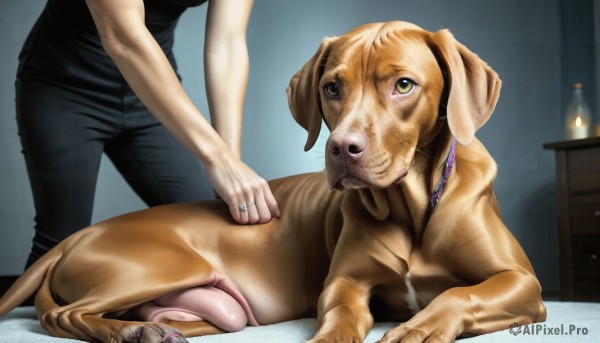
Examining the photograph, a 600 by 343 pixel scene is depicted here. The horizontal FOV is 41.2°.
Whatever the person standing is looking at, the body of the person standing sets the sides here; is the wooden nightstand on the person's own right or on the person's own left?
on the person's own left

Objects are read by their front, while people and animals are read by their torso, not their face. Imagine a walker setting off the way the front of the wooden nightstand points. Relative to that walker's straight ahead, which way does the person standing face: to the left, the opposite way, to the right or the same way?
to the left

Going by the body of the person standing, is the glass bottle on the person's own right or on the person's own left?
on the person's own left

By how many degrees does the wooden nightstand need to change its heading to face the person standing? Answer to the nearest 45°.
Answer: approximately 45° to its right

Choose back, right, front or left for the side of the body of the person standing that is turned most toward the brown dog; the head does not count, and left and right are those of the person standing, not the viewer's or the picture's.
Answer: front

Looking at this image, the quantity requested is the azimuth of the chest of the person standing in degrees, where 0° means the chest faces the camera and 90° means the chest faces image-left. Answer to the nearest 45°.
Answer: approximately 315°

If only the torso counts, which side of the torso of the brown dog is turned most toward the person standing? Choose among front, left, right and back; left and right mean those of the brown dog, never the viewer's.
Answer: back

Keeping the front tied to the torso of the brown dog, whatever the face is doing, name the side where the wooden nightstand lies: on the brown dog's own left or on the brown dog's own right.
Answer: on the brown dog's own left

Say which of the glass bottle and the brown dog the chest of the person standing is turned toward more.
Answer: the brown dog

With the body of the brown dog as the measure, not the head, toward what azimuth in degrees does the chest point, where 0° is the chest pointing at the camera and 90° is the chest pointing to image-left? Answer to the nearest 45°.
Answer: approximately 315°

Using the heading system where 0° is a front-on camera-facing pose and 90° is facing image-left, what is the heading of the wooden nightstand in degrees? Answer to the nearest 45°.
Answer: approximately 0°
